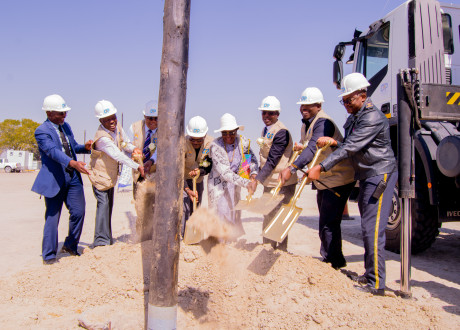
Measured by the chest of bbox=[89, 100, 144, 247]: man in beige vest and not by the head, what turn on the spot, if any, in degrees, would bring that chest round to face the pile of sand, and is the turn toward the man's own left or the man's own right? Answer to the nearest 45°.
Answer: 0° — they already face it

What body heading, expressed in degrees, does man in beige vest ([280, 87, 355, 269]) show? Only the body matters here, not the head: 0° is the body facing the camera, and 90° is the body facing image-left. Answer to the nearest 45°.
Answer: approximately 45°

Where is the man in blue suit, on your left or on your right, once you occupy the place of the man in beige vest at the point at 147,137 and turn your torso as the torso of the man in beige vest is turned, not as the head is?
on your right

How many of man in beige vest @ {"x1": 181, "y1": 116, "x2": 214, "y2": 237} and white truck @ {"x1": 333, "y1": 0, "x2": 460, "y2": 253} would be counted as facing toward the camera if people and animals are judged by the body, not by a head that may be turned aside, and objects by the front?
1

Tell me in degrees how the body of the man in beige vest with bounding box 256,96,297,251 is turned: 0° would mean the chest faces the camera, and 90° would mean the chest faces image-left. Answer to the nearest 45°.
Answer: approximately 45°
